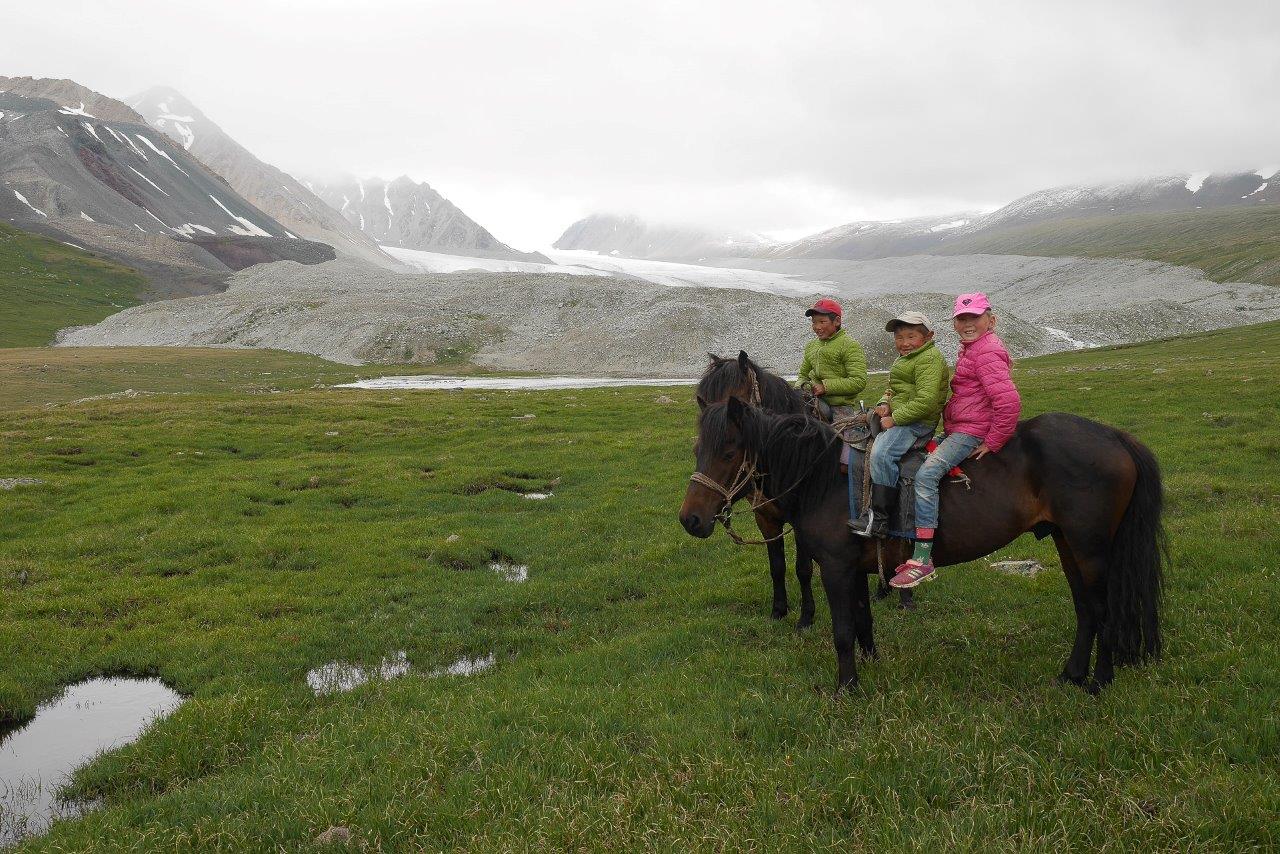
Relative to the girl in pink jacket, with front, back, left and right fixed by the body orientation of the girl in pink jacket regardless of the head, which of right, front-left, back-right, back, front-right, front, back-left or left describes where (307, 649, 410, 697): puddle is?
front-right

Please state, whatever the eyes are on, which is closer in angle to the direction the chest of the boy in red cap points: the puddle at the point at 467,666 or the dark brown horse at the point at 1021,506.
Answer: the puddle

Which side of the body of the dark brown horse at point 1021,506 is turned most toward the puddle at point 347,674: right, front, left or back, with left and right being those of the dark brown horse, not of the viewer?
front

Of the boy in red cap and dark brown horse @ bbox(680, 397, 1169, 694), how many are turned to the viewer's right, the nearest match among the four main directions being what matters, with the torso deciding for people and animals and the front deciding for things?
0

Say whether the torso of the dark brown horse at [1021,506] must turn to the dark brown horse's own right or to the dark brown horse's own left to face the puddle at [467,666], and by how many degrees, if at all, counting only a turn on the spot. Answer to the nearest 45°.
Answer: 0° — it already faces it

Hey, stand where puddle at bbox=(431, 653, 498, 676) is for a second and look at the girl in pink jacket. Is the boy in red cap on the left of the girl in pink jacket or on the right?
left

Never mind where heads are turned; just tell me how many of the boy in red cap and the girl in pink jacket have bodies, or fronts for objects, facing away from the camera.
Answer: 0

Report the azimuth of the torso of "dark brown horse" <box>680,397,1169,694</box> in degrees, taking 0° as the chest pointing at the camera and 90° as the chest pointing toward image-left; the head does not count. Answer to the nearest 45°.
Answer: approximately 90°

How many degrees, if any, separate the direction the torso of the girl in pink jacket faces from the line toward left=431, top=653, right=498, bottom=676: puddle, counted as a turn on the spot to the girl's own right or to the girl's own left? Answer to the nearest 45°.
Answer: approximately 45° to the girl's own right
